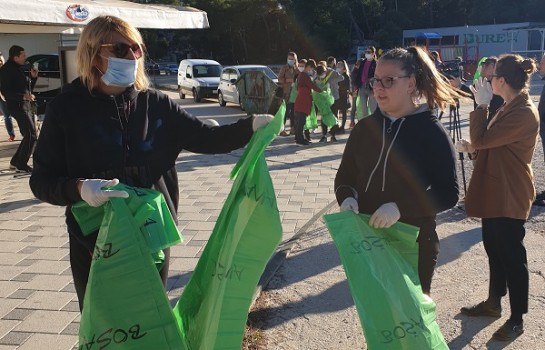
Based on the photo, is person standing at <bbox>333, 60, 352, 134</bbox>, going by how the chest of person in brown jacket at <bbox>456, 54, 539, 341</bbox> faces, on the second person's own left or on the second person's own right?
on the second person's own right

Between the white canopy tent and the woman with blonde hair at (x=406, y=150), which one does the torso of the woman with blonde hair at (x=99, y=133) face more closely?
the woman with blonde hair

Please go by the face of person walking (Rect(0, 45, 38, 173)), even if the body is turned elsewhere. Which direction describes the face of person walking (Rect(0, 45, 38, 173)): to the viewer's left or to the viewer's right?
to the viewer's right

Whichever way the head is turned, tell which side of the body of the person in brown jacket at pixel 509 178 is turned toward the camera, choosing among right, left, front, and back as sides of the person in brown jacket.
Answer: left

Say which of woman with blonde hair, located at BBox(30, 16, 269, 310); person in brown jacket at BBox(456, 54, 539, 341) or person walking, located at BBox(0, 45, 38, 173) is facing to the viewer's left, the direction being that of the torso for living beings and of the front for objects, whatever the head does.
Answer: the person in brown jacket

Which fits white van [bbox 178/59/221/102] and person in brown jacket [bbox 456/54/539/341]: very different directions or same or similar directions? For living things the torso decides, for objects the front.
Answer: very different directions

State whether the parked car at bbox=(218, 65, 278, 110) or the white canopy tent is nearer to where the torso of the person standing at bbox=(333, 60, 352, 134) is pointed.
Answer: the white canopy tent

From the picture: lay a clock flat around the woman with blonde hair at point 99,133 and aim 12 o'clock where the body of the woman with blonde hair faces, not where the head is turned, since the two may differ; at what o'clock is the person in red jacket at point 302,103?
The person in red jacket is roughly at 8 o'clock from the woman with blonde hair.
